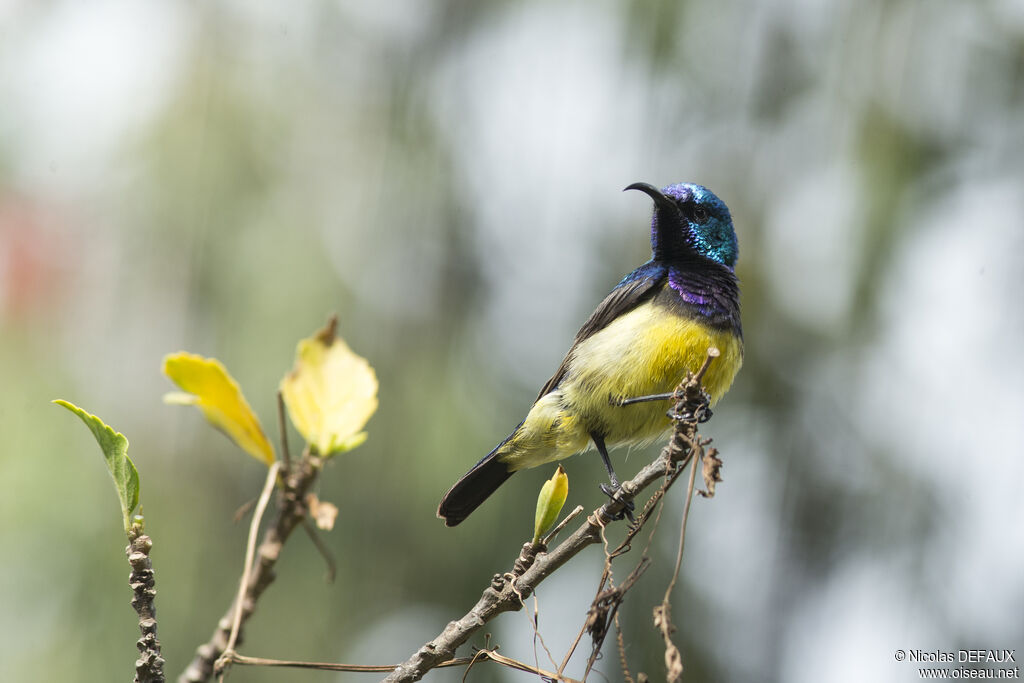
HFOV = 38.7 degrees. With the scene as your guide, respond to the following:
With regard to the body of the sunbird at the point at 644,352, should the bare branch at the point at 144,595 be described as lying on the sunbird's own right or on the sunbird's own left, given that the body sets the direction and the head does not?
on the sunbird's own right

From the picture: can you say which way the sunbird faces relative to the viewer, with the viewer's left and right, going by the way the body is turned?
facing the viewer and to the right of the viewer

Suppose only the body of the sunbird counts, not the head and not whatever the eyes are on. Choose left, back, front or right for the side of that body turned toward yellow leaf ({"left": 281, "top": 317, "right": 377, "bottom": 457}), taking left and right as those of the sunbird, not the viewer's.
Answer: right

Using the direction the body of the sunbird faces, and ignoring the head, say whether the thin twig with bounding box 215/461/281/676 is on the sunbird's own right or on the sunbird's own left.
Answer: on the sunbird's own right

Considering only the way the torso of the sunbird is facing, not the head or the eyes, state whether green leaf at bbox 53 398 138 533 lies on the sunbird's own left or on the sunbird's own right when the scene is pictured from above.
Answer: on the sunbird's own right

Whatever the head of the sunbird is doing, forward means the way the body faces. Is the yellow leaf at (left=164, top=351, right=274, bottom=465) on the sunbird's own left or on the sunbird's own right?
on the sunbird's own right

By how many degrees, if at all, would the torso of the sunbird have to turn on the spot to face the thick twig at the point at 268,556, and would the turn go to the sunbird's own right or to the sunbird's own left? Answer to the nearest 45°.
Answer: approximately 90° to the sunbird's own right
